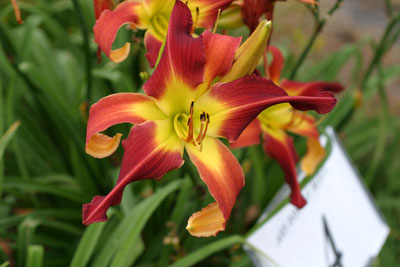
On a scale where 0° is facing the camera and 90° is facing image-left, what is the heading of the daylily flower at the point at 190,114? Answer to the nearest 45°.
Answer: approximately 0°
